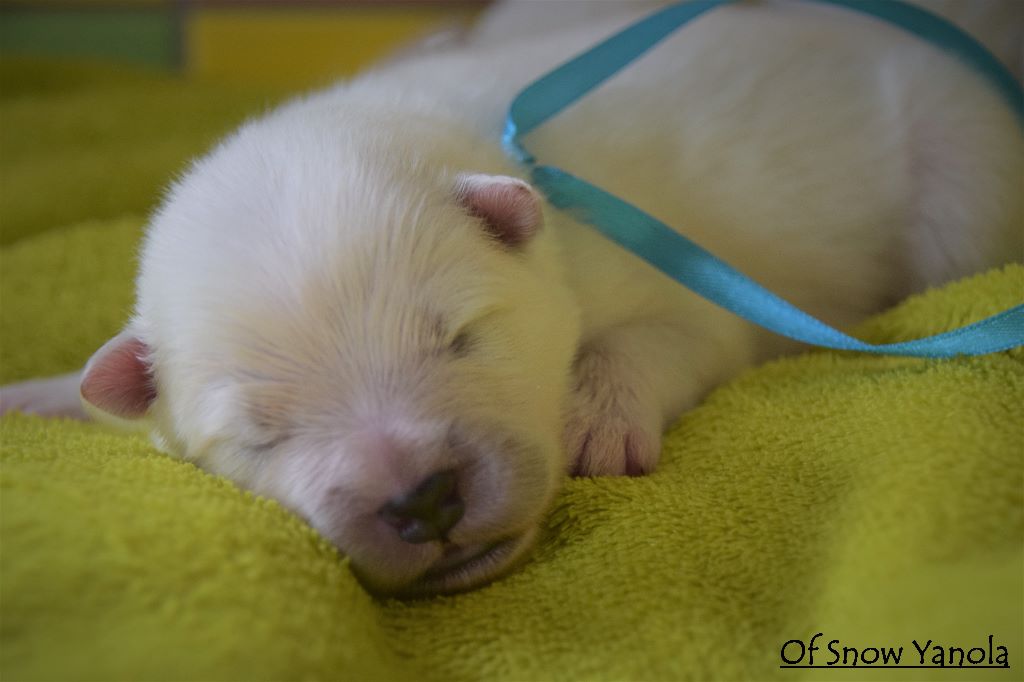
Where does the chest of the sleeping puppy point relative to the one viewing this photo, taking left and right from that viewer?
facing the viewer and to the left of the viewer
